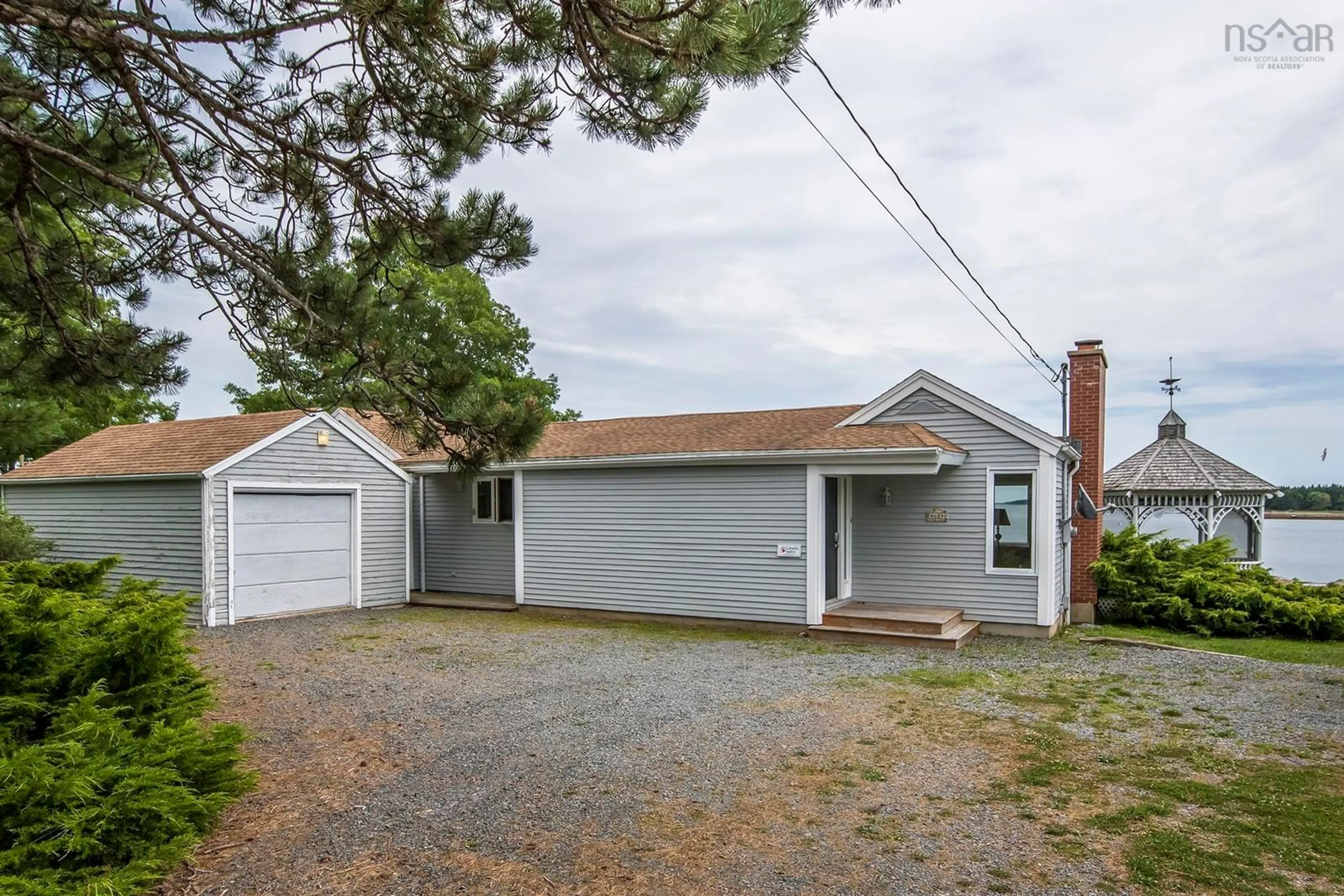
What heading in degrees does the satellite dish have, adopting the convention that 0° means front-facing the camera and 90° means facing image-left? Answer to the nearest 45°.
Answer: approximately 270°

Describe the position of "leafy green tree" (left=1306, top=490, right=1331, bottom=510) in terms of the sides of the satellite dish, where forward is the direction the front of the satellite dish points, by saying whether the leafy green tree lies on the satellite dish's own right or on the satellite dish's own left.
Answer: on the satellite dish's own left

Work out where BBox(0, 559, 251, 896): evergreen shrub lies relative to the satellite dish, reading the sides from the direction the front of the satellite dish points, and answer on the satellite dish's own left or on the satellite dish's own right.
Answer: on the satellite dish's own right

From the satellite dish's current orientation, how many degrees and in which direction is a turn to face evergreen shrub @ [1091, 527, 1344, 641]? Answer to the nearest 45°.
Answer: approximately 45° to its left

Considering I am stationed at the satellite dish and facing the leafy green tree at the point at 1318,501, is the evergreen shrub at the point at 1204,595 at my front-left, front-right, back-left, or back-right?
front-right
